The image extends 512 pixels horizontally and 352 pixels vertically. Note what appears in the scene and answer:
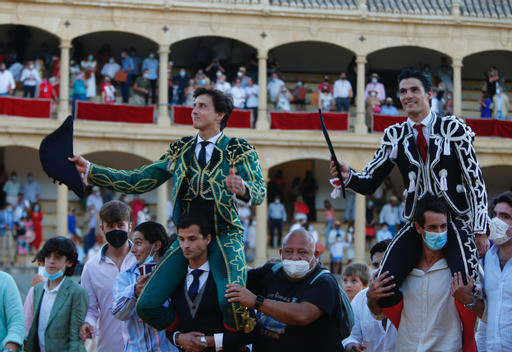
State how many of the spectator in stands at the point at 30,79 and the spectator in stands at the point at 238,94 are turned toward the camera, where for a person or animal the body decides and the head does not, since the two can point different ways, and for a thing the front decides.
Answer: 2

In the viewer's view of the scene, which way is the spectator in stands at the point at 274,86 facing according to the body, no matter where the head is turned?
toward the camera

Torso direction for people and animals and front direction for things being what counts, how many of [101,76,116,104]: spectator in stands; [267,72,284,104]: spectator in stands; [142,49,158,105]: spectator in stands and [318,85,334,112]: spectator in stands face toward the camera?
4

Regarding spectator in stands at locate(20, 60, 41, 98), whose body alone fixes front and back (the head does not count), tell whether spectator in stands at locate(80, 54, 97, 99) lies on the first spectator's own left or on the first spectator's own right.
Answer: on the first spectator's own left

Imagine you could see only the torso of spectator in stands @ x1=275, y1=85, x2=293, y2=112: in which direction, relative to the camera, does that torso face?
toward the camera

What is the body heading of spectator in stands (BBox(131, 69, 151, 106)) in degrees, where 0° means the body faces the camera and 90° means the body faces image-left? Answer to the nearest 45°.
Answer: approximately 315°

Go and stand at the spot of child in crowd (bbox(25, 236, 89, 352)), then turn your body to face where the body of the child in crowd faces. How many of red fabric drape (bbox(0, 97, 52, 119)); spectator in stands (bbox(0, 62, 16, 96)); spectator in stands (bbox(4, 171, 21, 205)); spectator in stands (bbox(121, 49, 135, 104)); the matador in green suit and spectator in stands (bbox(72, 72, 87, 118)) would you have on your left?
1

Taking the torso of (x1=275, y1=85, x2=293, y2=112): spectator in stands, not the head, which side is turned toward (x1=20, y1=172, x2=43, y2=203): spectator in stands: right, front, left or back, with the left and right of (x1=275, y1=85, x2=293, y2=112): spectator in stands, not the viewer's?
right

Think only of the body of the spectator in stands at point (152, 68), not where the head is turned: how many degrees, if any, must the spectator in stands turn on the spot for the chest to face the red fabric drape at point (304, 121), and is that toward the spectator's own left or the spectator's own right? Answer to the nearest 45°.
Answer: approximately 90° to the spectator's own left

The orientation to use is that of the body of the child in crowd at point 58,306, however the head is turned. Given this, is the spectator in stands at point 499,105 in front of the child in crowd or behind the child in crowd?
behind

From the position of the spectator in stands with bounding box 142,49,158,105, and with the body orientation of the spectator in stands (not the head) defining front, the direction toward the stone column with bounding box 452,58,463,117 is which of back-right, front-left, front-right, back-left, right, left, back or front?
left
